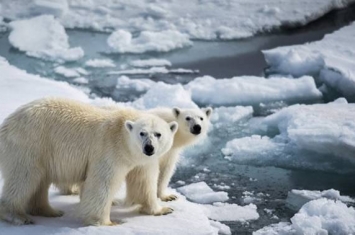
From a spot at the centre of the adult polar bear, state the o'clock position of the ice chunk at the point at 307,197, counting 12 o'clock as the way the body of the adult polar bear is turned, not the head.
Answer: The ice chunk is roughly at 11 o'clock from the adult polar bear.

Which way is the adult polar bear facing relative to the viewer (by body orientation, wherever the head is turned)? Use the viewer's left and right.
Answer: facing to the right of the viewer

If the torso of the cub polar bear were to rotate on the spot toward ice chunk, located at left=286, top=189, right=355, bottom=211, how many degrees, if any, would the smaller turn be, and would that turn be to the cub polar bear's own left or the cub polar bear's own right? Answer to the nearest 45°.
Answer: approximately 45° to the cub polar bear's own left

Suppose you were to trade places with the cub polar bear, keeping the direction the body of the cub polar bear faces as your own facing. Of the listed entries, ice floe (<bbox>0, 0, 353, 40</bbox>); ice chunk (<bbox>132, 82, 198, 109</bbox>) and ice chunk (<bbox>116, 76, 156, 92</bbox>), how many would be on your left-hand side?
3

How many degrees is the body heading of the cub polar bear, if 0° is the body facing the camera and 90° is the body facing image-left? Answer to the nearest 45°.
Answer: approximately 270°

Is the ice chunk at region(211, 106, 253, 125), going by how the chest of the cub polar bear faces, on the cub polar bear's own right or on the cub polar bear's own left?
on the cub polar bear's own left

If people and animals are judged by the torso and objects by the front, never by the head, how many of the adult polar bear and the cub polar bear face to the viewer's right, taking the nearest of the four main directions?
2

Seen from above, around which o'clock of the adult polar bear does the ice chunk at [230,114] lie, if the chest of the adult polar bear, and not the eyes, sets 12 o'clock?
The ice chunk is roughly at 10 o'clock from the adult polar bear.

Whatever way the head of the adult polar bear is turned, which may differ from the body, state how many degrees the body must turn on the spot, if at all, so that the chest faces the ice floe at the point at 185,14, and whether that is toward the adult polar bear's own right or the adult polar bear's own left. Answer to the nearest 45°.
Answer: approximately 90° to the adult polar bear's own left

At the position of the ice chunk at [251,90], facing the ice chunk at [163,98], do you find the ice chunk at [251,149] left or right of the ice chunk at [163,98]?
left

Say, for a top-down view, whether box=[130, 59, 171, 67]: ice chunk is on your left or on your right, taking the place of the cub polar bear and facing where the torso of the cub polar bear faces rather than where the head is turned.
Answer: on your left

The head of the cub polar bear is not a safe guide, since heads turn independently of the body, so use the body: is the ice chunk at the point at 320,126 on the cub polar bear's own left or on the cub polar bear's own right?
on the cub polar bear's own left
